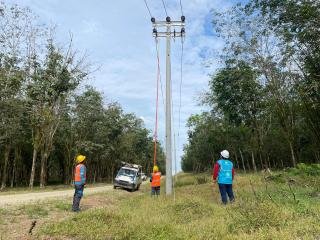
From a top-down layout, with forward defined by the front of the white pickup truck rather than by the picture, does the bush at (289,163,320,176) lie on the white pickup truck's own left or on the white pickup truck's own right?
on the white pickup truck's own left

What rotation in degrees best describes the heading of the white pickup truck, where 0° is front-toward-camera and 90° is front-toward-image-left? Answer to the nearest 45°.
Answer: approximately 45°

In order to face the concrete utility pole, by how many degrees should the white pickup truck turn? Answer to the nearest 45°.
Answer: approximately 45° to its left

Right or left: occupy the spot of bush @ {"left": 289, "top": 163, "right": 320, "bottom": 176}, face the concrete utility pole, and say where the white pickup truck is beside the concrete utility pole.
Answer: right

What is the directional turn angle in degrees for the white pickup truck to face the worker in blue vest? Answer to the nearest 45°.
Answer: approximately 45° to its left

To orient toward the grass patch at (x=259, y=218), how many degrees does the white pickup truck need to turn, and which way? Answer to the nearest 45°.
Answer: approximately 45° to its left
